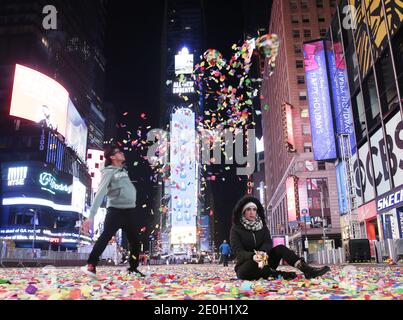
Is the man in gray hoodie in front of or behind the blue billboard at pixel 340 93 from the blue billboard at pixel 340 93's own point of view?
in front

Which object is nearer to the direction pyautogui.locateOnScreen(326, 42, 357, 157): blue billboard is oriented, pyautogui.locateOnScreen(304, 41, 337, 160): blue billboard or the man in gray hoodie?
the man in gray hoodie

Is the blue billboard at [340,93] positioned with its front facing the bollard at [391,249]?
no

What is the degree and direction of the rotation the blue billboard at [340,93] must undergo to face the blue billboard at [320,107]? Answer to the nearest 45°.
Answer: approximately 90° to its right

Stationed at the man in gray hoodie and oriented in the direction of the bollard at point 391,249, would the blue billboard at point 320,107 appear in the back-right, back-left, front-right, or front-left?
front-left

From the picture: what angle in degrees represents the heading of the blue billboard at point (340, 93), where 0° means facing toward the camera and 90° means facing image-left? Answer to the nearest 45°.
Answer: approximately 45°
